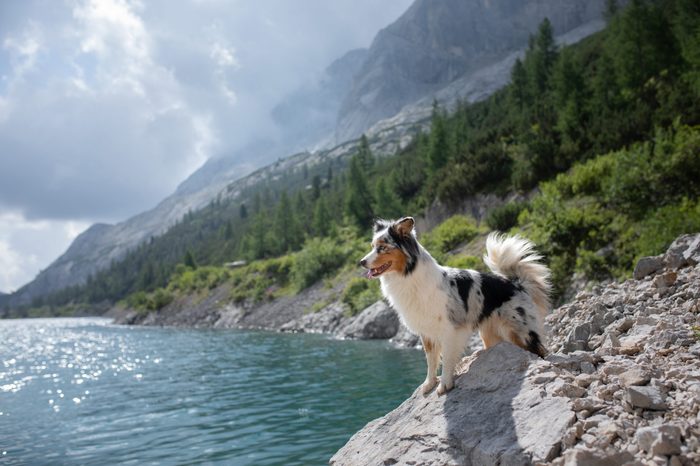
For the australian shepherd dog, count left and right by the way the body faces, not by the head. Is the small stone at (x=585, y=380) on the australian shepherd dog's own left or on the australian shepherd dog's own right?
on the australian shepherd dog's own left

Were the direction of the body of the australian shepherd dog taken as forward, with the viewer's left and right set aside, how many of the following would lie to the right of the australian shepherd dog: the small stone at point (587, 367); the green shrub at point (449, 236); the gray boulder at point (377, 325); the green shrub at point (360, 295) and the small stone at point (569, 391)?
3

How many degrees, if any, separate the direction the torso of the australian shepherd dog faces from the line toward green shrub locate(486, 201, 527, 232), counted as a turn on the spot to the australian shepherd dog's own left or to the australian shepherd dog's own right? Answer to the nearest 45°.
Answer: approximately 90° to the australian shepherd dog's own right

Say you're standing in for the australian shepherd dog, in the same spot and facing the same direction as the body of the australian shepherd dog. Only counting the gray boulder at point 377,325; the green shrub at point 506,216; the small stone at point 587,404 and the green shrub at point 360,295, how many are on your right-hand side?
3

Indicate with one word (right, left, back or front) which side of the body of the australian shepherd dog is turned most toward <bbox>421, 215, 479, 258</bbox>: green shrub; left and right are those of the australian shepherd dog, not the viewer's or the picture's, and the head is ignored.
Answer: right

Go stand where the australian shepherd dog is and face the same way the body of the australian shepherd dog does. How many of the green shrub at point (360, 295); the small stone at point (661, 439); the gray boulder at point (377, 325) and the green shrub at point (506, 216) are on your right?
3

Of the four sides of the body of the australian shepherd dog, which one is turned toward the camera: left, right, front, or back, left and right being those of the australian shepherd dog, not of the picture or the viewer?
left

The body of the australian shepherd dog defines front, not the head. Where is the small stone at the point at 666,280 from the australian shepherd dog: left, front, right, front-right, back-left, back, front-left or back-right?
back-right
